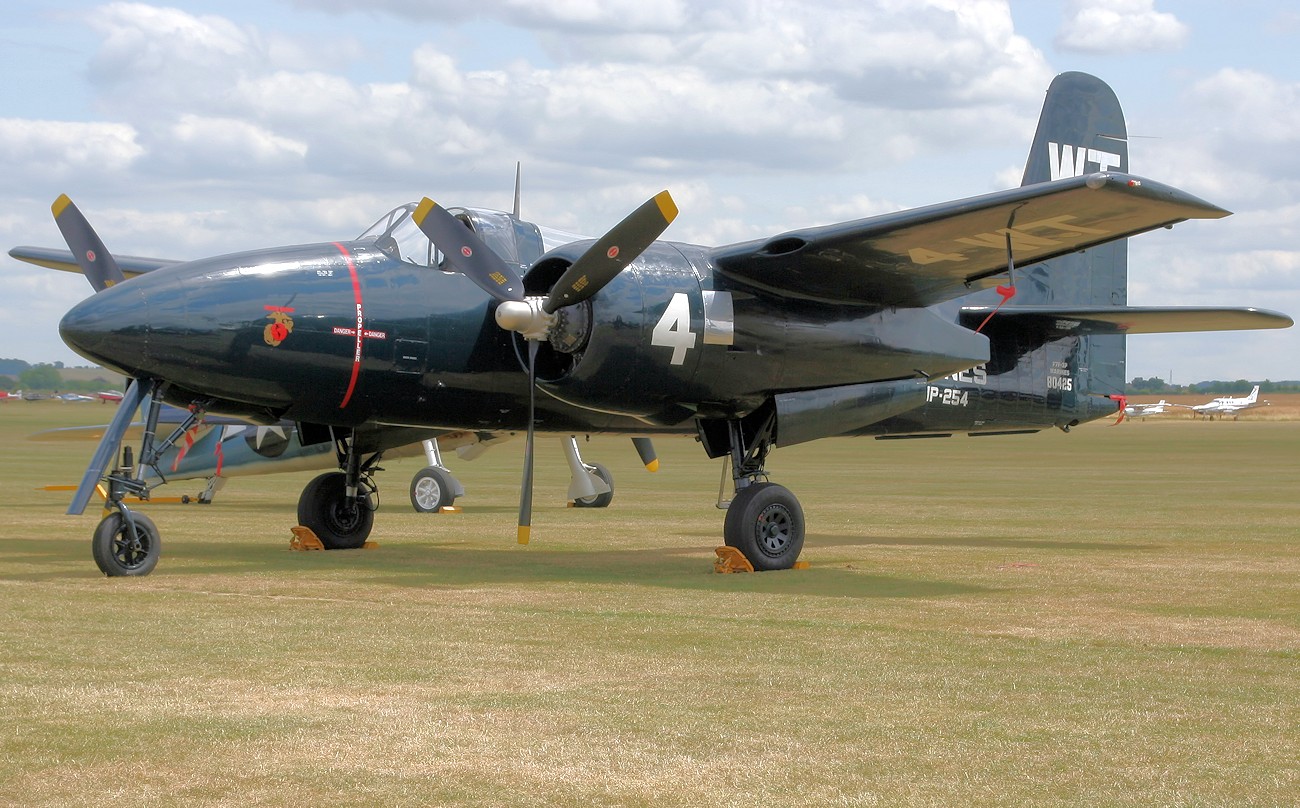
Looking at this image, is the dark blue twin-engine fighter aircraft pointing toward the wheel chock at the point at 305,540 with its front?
no

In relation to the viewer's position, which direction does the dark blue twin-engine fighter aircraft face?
facing the viewer and to the left of the viewer
